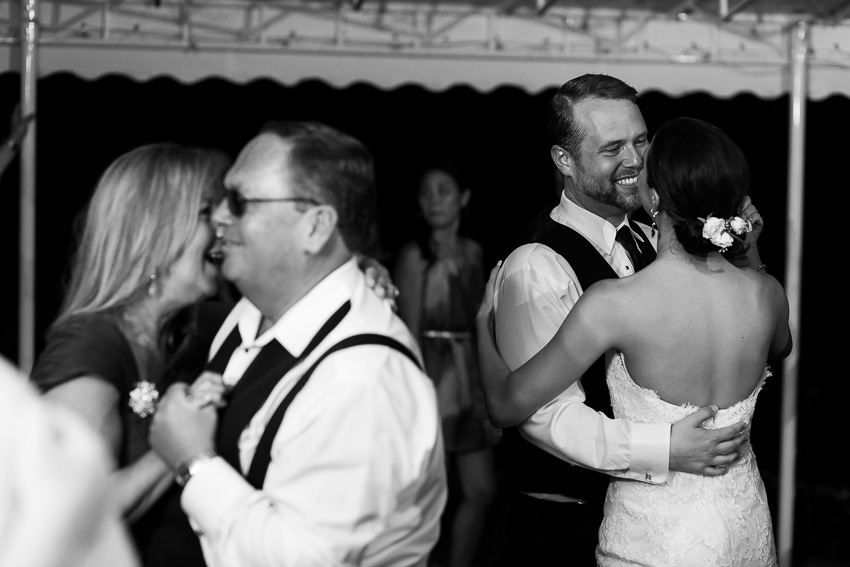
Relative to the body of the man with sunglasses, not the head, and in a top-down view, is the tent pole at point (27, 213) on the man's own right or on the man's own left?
on the man's own right

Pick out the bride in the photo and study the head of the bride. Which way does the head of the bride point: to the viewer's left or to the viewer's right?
to the viewer's left

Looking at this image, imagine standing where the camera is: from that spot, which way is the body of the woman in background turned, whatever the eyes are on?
toward the camera

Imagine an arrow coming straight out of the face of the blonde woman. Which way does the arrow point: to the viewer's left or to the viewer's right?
to the viewer's right

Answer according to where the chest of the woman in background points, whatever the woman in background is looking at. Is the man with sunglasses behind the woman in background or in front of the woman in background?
in front

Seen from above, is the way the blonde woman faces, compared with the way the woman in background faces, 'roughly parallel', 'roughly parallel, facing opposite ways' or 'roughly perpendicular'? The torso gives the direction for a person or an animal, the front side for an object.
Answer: roughly perpendicular

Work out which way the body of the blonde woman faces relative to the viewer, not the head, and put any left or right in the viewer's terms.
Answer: facing to the right of the viewer

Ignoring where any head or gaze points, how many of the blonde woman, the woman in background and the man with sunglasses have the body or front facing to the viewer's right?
1

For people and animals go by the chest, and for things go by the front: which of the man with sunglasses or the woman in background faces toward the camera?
the woman in background

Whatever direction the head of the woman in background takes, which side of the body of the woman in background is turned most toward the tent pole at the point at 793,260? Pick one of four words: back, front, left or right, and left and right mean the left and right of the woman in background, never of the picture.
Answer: left

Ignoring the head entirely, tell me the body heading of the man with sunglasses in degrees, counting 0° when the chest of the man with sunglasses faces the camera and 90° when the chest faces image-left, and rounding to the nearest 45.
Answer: approximately 90°
